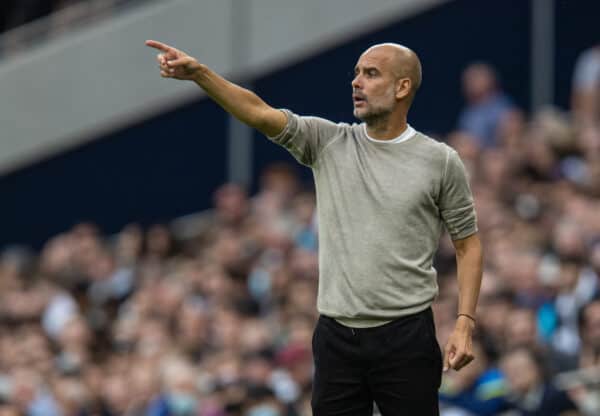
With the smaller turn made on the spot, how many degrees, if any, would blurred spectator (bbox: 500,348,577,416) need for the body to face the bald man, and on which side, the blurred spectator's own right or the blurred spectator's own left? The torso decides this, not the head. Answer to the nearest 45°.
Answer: approximately 45° to the blurred spectator's own left

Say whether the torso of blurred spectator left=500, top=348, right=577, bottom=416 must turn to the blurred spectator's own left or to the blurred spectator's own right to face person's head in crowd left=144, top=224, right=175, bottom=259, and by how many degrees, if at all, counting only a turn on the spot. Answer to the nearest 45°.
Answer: approximately 90° to the blurred spectator's own right

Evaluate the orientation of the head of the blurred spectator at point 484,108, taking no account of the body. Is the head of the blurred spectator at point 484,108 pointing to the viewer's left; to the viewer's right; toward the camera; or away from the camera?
toward the camera

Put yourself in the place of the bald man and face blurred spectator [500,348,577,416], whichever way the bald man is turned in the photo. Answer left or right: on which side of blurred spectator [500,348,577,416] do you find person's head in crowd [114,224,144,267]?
left

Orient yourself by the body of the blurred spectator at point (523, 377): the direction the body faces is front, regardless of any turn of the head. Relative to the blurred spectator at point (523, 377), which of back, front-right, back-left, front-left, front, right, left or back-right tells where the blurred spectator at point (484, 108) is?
back-right

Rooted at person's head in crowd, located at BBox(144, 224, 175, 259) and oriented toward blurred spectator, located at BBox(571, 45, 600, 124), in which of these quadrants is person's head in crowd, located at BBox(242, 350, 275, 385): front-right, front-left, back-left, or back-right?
front-right

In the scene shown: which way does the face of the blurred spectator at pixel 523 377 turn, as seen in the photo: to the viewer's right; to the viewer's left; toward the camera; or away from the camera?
toward the camera

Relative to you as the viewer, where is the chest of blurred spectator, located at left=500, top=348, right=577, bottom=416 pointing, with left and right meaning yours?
facing the viewer and to the left of the viewer

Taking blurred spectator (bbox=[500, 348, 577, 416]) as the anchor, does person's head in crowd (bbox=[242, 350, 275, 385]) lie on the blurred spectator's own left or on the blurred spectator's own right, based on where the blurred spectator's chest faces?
on the blurred spectator's own right

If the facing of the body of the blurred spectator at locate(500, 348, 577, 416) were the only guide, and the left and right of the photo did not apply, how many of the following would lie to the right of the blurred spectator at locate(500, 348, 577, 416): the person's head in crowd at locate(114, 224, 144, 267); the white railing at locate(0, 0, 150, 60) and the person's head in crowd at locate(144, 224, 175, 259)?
3

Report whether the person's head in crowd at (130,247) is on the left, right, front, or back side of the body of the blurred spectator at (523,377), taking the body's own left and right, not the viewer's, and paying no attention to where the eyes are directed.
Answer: right
